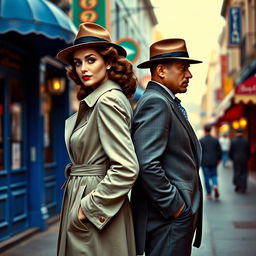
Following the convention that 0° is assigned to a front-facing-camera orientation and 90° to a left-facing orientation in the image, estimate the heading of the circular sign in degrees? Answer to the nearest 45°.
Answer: approximately 0°

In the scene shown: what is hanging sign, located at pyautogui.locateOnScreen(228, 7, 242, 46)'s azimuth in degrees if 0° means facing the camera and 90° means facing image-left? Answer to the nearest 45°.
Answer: approximately 0°

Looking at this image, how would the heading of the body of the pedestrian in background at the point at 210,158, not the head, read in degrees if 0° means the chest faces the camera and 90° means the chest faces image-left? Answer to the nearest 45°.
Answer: approximately 180°

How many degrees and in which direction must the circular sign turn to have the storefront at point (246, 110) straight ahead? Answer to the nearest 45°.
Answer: approximately 135° to its left

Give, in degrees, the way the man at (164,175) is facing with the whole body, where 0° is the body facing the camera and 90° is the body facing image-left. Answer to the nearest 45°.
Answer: approximately 270°
